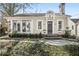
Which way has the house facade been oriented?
toward the camera
